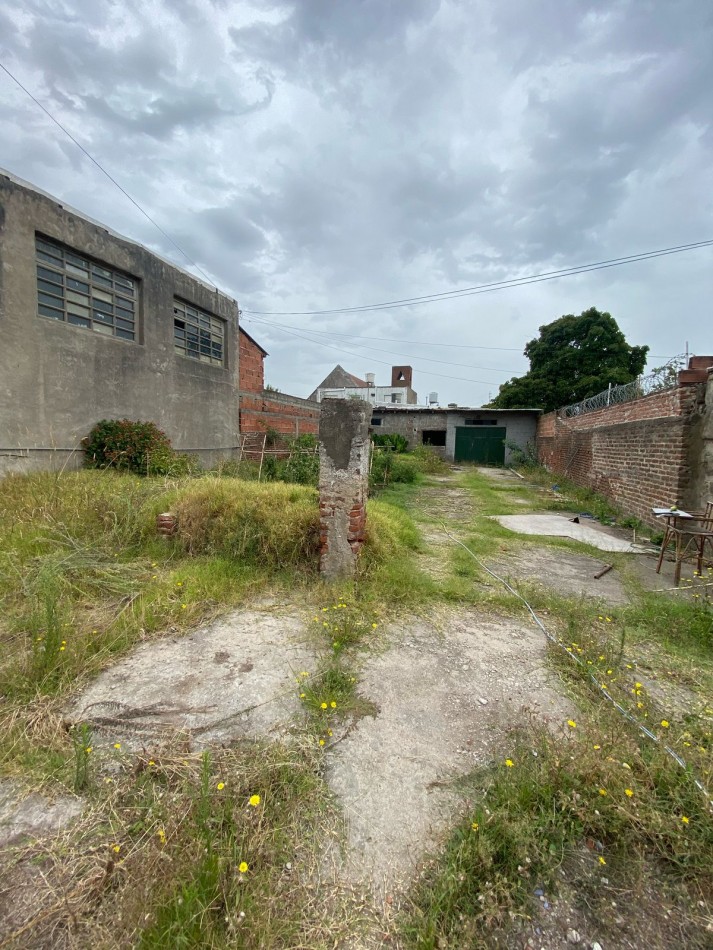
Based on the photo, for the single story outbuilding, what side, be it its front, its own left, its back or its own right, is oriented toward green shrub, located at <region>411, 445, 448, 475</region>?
front

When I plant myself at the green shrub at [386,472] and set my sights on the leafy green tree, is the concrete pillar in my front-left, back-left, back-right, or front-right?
back-right

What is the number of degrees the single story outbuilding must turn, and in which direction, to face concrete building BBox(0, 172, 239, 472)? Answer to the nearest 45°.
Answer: approximately 45° to its right

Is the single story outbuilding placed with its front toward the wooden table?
yes

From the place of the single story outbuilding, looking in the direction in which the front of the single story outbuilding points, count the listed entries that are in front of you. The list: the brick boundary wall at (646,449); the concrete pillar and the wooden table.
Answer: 3

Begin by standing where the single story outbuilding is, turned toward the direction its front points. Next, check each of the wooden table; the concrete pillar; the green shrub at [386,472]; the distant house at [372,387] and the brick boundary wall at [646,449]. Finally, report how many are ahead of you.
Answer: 4

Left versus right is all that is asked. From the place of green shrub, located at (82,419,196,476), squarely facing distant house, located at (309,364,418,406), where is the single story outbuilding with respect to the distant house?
right

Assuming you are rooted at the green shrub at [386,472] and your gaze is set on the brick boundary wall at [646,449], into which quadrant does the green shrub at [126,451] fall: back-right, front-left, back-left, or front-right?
back-right

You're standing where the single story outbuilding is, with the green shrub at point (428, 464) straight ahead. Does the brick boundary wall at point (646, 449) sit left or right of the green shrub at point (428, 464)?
left

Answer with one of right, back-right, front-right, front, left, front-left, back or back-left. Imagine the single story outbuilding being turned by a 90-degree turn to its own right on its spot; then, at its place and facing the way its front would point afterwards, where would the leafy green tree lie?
back-right

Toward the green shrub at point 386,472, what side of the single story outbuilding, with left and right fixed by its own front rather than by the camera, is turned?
front

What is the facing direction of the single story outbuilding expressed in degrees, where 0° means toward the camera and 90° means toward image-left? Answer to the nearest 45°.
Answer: approximately 0°

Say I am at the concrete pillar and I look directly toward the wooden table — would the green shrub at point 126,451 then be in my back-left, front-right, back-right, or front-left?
back-left

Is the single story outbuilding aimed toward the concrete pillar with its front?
yes
